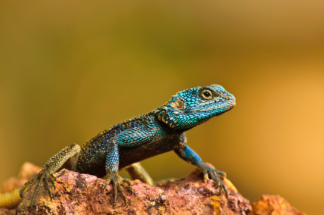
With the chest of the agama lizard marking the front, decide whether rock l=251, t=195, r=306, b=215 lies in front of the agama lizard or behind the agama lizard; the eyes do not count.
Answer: in front

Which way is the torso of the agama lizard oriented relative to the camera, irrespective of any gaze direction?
to the viewer's right

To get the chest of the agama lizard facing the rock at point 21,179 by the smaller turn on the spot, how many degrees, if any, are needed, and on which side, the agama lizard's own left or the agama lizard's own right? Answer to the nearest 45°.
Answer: approximately 135° to the agama lizard's own left
